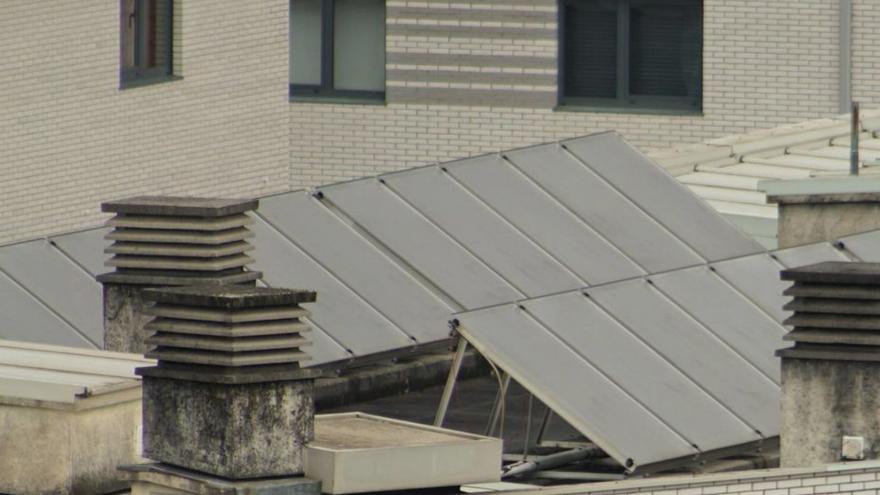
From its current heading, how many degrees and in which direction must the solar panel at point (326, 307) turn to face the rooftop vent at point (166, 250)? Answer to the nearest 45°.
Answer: approximately 90° to its right

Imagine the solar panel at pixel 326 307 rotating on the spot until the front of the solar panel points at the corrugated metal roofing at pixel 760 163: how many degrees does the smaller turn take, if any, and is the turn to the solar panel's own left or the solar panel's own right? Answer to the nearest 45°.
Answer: approximately 90° to the solar panel's own left

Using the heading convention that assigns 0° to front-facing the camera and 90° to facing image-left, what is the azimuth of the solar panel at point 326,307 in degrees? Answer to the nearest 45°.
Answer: approximately 315°

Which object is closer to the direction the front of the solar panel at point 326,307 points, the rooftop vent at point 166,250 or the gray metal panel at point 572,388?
the gray metal panel

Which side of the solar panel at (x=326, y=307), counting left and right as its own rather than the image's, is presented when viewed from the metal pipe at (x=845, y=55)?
left

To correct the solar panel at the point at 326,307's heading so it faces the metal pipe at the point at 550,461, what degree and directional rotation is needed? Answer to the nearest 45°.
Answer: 0° — it already faces it

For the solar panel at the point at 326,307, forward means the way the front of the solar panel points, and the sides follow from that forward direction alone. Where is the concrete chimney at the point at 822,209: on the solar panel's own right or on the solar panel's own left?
on the solar panel's own left

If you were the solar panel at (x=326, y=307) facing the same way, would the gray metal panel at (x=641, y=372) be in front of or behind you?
in front

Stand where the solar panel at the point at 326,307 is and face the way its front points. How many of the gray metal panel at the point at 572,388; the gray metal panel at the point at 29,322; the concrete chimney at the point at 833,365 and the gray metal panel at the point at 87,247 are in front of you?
2

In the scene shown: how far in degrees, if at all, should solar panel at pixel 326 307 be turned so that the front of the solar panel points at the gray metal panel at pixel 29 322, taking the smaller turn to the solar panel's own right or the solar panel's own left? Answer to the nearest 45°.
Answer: approximately 135° to the solar panel's own right
